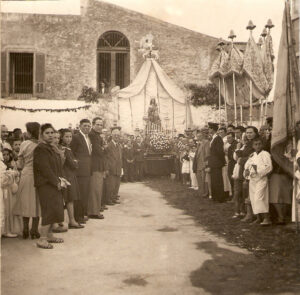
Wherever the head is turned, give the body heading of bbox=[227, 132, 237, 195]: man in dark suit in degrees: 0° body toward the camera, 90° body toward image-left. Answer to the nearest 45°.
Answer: approximately 45°

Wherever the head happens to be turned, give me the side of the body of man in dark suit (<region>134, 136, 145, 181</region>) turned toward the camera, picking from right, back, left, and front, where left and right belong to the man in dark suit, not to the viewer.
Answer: front

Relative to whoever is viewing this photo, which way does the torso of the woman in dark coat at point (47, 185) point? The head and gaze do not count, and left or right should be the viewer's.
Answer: facing to the right of the viewer

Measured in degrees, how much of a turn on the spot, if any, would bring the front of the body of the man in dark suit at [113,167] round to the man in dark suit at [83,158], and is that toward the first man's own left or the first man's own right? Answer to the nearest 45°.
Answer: approximately 45° to the first man's own right

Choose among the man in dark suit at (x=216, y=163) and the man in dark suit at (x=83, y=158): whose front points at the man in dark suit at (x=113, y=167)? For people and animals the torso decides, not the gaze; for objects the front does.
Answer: the man in dark suit at (x=216, y=163)

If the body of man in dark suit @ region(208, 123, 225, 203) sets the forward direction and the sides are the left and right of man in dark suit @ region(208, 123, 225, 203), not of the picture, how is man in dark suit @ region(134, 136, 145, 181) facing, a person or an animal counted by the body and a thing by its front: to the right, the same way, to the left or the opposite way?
to the left

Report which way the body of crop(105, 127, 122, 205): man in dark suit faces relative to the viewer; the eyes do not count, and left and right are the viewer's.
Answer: facing the viewer and to the right of the viewer

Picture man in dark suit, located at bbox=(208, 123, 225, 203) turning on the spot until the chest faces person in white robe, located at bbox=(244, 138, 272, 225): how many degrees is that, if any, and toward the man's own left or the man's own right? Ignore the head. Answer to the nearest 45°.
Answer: approximately 90° to the man's own left
